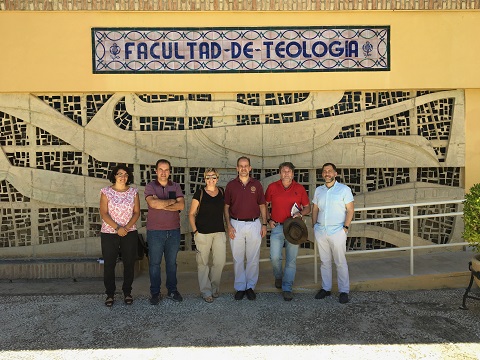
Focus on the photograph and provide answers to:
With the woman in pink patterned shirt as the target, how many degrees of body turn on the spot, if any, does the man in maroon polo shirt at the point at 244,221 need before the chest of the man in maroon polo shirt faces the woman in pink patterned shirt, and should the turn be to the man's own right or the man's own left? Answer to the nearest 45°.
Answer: approximately 90° to the man's own right

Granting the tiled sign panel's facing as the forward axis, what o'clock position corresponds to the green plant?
The green plant is roughly at 10 o'clock from the tiled sign panel.

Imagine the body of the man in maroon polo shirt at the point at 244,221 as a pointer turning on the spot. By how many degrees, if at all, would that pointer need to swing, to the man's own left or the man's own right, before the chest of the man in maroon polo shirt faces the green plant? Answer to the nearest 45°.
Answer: approximately 90° to the man's own left

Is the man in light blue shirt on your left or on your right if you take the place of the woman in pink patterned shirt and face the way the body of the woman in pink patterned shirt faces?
on your left

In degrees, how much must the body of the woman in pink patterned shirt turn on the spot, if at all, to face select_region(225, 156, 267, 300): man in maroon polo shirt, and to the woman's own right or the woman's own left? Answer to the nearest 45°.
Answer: approximately 90° to the woman's own left

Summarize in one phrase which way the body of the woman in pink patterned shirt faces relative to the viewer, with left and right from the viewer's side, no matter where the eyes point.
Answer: facing the viewer

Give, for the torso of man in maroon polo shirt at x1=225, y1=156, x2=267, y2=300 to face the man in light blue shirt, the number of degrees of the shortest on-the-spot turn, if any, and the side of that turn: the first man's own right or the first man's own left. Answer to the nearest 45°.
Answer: approximately 90° to the first man's own left

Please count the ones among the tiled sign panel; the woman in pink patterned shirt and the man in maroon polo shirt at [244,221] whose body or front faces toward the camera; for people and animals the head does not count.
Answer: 3

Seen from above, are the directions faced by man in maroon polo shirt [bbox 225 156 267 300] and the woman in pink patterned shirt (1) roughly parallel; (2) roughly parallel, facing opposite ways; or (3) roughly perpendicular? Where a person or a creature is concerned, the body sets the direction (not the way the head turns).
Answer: roughly parallel

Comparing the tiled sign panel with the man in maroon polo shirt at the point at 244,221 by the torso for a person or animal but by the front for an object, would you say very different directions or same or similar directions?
same or similar directions

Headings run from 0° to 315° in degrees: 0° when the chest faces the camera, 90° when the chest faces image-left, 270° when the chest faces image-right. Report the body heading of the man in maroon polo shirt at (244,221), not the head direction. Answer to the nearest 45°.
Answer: approximately 0°

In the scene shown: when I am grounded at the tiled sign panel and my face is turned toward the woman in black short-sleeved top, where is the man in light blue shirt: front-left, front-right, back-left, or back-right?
front-left

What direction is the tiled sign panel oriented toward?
toward the camera

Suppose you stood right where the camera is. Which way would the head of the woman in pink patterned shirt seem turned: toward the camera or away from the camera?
toward the camera

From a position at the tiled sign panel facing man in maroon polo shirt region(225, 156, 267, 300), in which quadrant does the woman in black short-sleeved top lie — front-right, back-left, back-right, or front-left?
front-right
